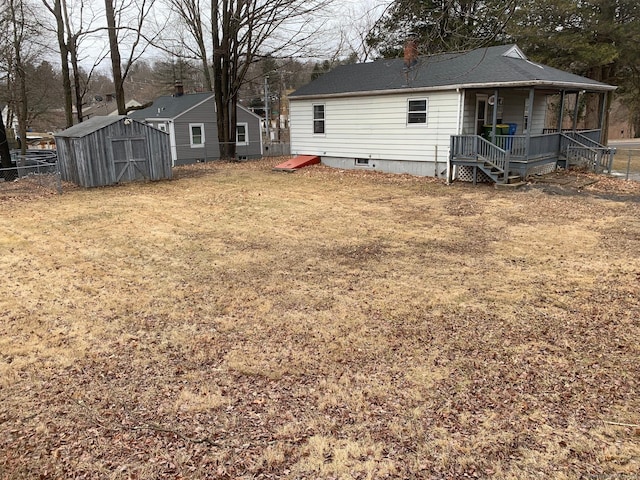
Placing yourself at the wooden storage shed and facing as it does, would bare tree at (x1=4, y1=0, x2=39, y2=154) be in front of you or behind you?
behind

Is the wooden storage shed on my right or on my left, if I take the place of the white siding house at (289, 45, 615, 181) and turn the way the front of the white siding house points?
on my right

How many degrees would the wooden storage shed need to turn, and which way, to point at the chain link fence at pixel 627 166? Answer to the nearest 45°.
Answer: approximately 45° to its left

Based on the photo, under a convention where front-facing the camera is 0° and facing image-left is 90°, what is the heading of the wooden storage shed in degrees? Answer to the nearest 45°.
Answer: approximately 315°

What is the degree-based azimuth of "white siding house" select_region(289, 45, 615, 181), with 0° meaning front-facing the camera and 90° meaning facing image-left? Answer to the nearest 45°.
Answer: approximately 315°

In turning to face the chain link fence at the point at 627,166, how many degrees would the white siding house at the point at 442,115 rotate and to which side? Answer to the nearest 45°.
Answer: approximately 90° to its left
